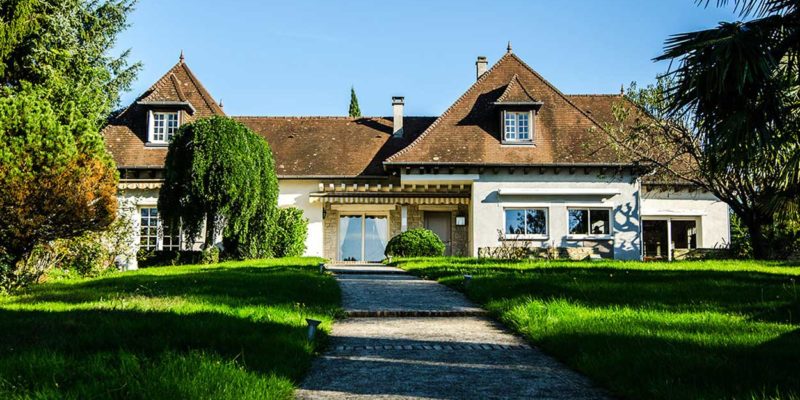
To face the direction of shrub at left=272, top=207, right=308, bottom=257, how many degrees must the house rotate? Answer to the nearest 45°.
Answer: approximately 90° to its right

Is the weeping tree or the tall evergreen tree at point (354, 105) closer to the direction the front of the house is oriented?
the weeping tree

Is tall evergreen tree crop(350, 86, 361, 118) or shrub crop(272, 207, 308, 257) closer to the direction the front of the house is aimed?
the shrub

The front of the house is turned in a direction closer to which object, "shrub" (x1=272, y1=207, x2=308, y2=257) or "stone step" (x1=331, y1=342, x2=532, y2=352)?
the stone step

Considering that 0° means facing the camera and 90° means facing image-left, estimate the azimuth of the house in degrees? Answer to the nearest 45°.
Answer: approximately 0°

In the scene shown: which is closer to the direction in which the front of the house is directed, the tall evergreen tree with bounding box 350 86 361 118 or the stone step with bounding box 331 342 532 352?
the stone step

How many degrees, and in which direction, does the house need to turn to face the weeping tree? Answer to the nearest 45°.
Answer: approximately 45° to its right
